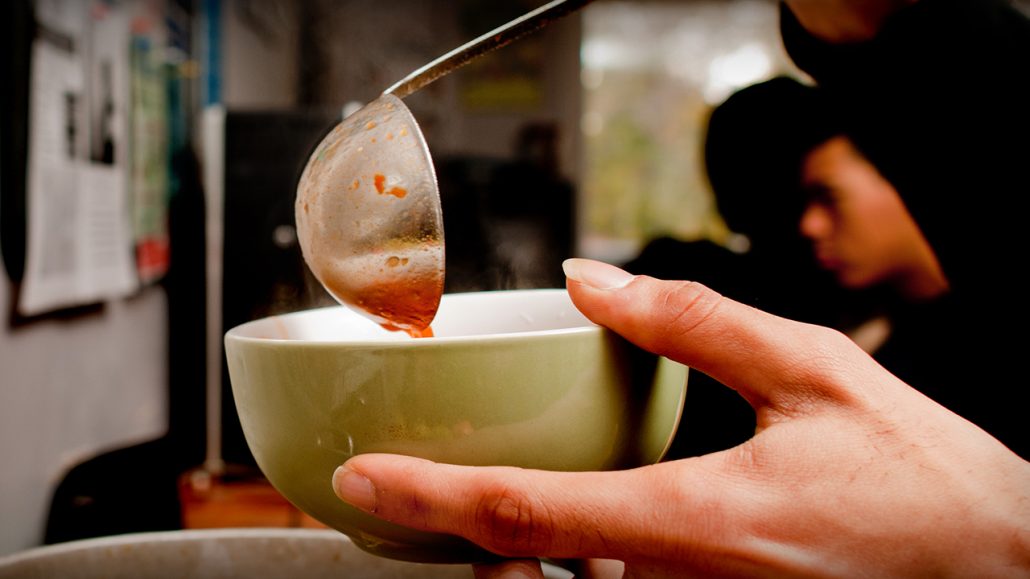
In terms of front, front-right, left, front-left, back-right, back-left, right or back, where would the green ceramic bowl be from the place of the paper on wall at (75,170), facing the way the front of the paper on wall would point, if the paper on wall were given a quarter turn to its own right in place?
front-left

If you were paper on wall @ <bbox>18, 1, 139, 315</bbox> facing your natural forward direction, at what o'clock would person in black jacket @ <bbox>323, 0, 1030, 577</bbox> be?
The person in black jacket is roughly at 1 o'clock from the paper on wall.

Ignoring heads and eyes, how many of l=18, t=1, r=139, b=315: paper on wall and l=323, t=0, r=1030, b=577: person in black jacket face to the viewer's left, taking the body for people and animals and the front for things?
1

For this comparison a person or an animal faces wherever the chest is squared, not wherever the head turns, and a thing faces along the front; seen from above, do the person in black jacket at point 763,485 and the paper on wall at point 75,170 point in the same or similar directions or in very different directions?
very different directions

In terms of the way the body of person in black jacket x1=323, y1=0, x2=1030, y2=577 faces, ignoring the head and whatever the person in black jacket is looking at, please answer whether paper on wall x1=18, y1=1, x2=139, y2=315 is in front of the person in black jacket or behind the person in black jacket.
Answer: in front

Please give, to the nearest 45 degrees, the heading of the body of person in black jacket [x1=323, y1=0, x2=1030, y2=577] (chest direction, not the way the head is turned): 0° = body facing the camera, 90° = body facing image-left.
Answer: approximately 90°

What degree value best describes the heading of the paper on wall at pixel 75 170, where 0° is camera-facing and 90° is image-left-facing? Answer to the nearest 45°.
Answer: approximately 315°
